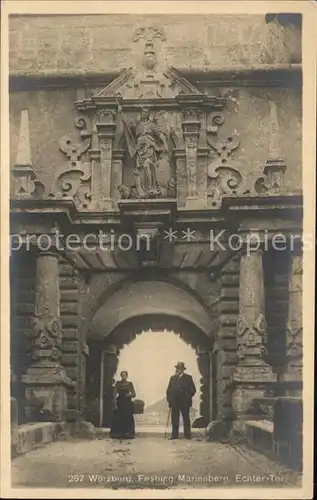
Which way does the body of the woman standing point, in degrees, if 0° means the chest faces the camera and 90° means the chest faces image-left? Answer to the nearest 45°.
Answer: approximately 0°

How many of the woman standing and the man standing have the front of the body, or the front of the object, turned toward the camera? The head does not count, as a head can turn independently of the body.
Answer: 2
